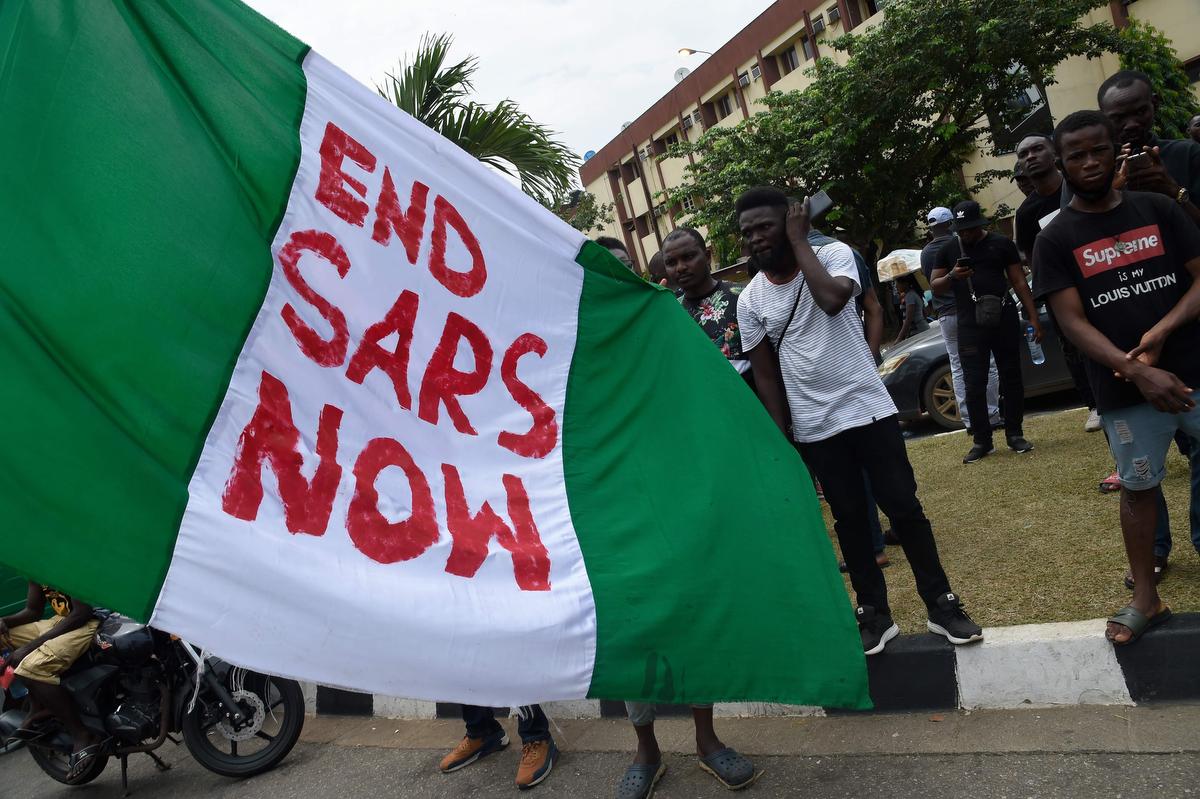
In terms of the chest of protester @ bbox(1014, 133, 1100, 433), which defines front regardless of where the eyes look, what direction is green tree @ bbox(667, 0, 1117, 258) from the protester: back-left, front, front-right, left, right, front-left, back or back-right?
back-right

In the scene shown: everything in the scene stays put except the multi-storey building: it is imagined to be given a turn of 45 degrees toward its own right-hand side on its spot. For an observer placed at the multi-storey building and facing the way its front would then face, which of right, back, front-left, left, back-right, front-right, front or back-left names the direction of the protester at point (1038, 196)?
left

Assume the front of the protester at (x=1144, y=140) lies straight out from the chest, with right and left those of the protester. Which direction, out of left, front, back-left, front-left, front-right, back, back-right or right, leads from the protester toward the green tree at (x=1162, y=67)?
back-right

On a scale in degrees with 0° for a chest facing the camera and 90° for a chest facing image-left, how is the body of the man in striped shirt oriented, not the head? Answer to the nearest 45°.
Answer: approximately 0°

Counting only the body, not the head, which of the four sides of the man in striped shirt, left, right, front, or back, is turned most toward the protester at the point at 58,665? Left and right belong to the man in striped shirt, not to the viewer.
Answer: right

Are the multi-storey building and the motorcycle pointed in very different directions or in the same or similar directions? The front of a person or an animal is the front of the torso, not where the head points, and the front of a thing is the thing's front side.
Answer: very different directions

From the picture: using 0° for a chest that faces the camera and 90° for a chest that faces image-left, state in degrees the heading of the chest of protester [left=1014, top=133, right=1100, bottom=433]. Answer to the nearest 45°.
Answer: approximately 45°

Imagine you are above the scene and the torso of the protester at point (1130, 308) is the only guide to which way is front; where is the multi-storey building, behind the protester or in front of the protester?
behind

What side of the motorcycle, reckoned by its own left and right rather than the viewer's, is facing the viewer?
right

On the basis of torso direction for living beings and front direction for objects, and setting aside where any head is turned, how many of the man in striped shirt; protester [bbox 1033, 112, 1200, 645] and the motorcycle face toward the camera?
2

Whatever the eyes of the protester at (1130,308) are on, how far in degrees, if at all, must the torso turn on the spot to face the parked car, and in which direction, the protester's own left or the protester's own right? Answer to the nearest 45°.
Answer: approximately 180°

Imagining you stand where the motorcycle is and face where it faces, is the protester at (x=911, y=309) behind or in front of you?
in front

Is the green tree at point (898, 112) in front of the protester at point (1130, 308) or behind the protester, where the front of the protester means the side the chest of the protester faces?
behind

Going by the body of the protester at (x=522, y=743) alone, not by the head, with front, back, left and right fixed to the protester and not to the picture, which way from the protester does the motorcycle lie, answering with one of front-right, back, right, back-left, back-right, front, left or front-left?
right

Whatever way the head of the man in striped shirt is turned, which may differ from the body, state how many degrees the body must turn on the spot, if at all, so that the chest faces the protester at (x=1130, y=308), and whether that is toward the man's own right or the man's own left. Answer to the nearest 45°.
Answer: approximately 90° to the man's own left
